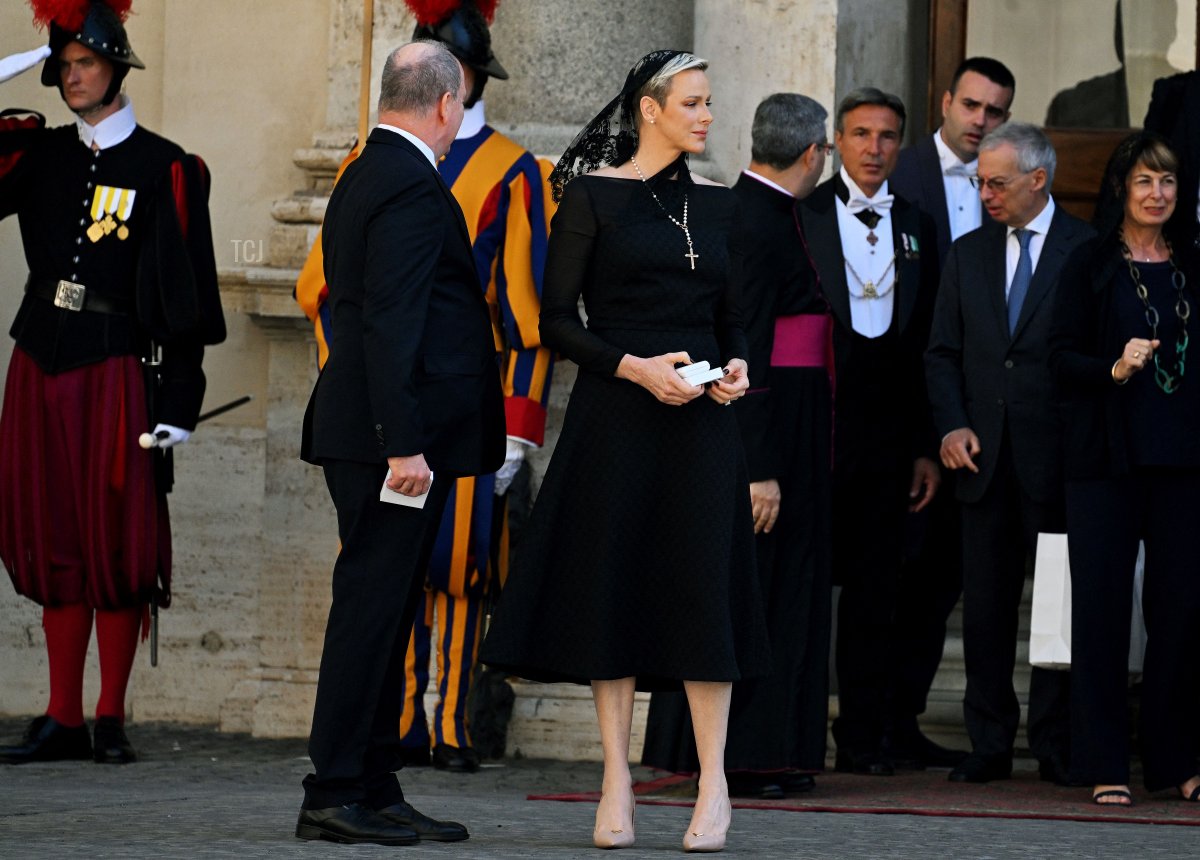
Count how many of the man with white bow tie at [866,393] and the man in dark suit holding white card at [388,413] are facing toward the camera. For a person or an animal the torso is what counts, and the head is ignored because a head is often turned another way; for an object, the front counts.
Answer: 1

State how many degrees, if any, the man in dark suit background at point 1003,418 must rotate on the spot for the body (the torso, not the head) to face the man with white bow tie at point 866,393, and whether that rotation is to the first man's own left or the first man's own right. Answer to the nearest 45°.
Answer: approximately 45° to the first man's own right

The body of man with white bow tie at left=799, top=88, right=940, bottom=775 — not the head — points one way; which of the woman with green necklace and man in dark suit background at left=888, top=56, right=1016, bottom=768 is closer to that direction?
the woman with green necklace

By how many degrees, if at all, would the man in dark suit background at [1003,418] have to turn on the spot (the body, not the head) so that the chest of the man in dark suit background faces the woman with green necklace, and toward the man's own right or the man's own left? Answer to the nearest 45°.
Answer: approximately 90° to the man's own left

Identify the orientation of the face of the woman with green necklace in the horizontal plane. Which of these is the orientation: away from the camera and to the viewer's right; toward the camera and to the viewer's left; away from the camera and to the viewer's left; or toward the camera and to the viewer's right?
toward the camera and to the viewer's left

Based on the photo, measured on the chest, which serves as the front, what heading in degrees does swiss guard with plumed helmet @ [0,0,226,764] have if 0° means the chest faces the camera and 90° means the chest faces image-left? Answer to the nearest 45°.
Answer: approximately 45°

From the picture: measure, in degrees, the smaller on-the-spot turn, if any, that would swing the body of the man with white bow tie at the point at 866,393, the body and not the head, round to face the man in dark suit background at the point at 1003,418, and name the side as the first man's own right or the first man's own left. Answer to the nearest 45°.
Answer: approximately 90° to the first man's own left

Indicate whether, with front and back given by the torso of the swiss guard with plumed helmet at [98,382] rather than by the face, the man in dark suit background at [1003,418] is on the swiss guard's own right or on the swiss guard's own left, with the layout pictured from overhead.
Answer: on the swiss guard's own left

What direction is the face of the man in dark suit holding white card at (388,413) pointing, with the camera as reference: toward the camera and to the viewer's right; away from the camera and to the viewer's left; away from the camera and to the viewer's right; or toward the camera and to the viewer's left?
away from the camera and to the viewer's right

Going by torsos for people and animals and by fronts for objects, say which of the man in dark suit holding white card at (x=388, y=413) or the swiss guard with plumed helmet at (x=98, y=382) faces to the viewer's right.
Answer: the man in dark suit holding white card
